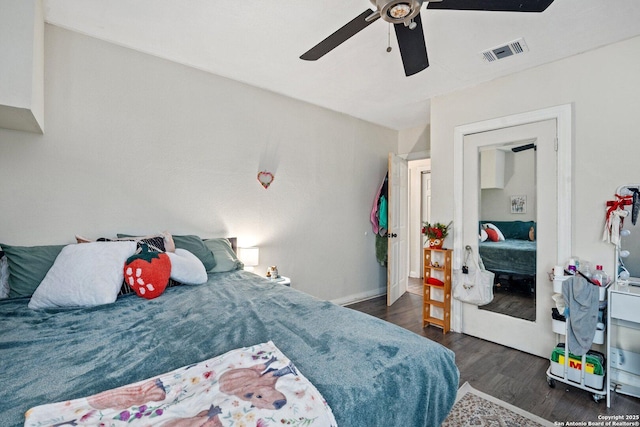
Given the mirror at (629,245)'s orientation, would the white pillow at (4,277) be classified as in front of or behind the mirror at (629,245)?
in front

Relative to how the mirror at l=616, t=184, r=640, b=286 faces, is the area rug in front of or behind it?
in front

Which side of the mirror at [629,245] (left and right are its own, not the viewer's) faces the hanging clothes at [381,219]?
right

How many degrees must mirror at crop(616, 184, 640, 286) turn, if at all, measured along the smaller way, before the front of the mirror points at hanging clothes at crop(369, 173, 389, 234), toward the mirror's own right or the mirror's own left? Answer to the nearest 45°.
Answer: approximately 90° to the mirror's own right

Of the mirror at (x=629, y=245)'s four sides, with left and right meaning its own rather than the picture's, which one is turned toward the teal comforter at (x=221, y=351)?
front

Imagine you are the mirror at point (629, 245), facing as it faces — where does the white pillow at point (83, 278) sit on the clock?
The white pillow is roughly at 1 o'clock from the mirror.

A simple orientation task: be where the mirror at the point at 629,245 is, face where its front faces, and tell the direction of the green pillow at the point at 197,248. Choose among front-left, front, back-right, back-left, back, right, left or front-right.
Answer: front-right

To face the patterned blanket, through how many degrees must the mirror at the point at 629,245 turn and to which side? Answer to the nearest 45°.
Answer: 0° — it already faces it

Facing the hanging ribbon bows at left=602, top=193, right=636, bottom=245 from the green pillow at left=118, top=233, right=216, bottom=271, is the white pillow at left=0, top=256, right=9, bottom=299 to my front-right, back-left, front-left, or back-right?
back-right

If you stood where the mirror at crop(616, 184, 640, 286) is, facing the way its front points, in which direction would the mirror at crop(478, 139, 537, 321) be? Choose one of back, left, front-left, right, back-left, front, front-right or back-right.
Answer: right

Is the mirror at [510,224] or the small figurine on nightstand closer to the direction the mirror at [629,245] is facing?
the small figurine on nightstand
